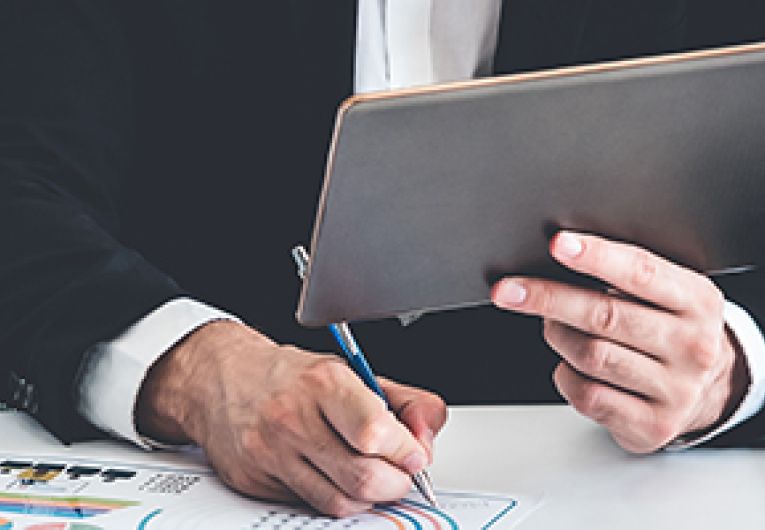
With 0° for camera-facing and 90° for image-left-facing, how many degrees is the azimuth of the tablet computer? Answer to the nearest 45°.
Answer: approximately 180°

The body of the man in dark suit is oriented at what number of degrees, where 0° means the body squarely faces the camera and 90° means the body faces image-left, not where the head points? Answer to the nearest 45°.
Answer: approximately 0°
